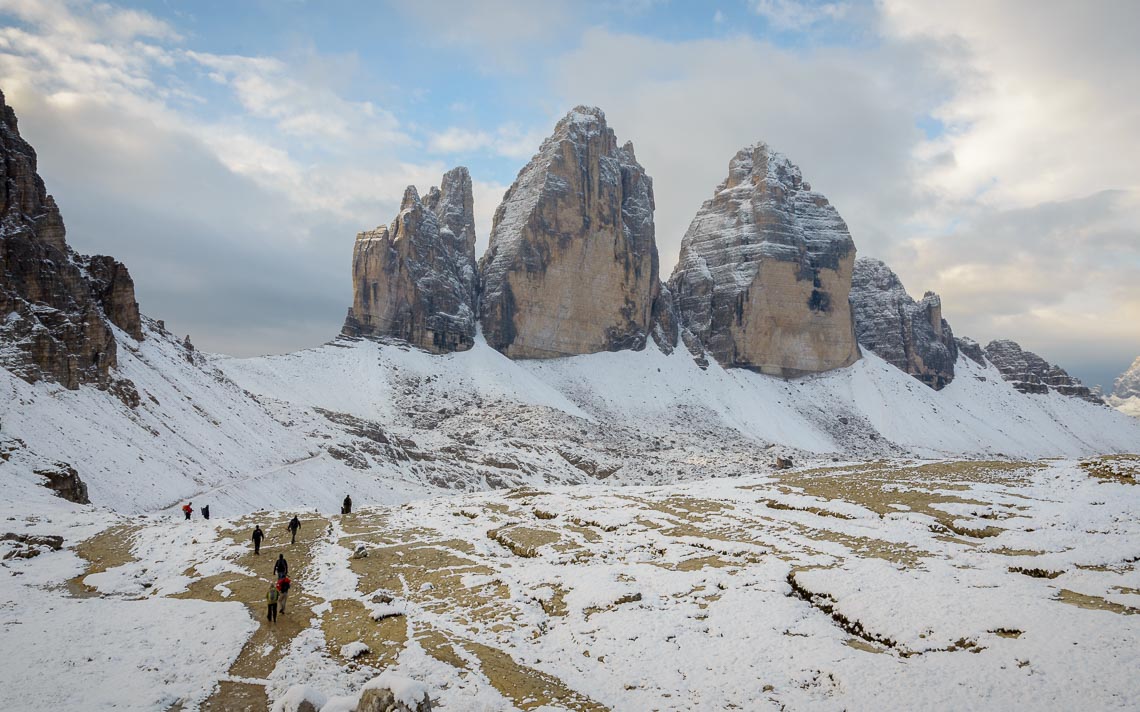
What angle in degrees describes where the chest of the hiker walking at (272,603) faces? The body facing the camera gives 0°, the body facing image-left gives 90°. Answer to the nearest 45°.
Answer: approximately 180°

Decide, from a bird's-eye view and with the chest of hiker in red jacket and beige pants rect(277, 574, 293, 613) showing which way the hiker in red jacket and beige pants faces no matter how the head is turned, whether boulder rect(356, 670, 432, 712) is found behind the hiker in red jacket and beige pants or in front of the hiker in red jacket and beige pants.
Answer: behind

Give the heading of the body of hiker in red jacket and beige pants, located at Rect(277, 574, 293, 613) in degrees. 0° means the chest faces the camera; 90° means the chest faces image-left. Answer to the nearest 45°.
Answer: approximately 180°

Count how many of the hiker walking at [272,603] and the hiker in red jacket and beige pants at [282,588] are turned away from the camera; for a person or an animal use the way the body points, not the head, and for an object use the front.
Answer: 2

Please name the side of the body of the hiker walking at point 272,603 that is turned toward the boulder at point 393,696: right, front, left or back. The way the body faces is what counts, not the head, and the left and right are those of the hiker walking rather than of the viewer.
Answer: back
